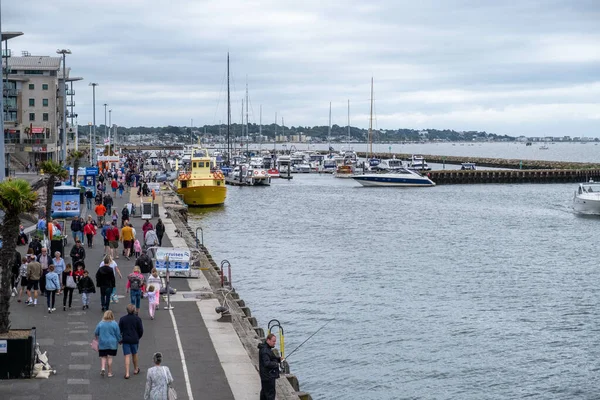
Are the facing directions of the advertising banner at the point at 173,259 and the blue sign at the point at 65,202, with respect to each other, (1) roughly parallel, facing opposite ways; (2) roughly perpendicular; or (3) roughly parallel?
roughly parallel

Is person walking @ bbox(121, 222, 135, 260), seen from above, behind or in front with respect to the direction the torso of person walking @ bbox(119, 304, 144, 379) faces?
in front

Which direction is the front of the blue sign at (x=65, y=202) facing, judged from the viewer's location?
facing the viewer

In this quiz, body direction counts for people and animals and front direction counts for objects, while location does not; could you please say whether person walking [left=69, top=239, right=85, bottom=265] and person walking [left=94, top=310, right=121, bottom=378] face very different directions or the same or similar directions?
very different directions

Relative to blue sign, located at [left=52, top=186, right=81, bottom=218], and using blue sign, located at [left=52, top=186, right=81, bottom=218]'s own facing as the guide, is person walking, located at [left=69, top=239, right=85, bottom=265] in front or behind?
in front

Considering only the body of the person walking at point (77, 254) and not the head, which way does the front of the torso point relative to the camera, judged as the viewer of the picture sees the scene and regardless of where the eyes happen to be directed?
toward the camera

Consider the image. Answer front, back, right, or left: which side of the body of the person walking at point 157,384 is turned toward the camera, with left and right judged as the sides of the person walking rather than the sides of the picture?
back
